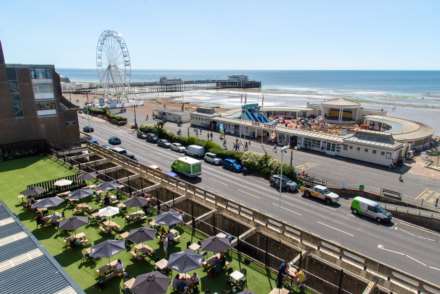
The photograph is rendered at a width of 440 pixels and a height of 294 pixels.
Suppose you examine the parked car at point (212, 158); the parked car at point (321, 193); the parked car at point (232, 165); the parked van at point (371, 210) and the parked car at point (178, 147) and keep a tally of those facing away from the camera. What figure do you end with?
0

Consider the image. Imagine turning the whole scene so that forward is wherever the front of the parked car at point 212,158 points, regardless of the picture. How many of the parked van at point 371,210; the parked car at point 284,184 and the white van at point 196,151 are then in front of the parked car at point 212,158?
2

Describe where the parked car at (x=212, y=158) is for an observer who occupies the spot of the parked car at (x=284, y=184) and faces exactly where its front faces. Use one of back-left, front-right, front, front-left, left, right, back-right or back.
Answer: back

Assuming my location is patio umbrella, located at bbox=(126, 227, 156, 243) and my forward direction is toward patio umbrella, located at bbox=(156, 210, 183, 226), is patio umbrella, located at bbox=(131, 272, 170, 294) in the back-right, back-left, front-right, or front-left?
back-right

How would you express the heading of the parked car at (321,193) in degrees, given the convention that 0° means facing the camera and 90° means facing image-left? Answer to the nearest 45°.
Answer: approximately 315°

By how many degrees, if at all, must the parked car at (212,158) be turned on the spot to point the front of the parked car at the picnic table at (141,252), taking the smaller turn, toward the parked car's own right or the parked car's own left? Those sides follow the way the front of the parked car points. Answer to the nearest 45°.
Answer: approximately 45° to the parked car's own right

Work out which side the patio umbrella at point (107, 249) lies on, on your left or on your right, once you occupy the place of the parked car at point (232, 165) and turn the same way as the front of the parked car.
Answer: on your right

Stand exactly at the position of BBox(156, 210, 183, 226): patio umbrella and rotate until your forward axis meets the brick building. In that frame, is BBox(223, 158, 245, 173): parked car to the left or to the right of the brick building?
right

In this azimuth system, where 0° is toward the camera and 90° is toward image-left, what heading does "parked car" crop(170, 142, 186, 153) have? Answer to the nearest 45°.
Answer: approximately 315°

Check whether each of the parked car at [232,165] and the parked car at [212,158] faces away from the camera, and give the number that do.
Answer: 0

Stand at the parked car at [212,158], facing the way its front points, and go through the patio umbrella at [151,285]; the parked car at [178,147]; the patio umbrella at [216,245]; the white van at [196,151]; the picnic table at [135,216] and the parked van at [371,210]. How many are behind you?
2

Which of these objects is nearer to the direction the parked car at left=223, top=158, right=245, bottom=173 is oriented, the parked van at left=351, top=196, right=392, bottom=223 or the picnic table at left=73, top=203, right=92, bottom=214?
the parked van

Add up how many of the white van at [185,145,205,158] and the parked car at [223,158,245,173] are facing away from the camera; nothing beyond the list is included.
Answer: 0

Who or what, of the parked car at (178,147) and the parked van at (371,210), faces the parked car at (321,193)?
the parked car at (178,147)

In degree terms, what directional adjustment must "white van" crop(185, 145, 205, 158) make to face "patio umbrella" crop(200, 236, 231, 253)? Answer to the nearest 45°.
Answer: approximately 45° to its right
